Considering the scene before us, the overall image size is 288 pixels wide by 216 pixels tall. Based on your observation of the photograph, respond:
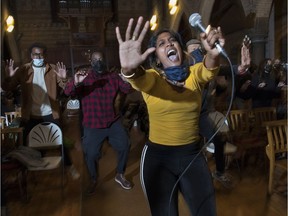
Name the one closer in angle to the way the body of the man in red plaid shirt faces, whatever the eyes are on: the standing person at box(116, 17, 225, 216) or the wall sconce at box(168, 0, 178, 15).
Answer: the standing person

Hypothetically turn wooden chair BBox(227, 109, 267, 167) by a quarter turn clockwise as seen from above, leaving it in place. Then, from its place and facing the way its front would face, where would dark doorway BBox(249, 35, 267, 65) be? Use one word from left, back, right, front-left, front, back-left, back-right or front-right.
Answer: back-right

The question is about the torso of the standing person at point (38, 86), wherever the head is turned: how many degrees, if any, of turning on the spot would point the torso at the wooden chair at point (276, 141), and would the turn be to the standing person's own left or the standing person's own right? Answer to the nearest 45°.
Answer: approximately 45° to the standing person's own left

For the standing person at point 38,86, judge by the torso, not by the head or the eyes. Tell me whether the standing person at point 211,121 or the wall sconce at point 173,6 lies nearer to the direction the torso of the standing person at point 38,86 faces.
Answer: the standing person

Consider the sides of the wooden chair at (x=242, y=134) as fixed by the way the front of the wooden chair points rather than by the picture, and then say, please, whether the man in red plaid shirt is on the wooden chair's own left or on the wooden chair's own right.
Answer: on the wooden chair's own right

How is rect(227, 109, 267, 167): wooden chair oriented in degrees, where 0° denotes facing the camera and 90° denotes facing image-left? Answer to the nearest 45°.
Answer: approximately 315°

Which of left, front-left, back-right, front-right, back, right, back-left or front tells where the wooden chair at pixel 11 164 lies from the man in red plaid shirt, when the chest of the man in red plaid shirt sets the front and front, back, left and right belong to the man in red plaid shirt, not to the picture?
right

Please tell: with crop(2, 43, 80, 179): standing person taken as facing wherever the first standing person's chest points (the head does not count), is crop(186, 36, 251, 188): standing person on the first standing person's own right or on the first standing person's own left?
on the first standing person's own left

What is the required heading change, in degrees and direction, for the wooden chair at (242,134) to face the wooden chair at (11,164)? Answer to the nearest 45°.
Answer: approximately 90° to its right

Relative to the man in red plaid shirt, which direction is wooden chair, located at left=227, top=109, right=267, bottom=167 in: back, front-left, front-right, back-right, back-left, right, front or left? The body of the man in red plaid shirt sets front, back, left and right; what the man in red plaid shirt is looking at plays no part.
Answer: left
